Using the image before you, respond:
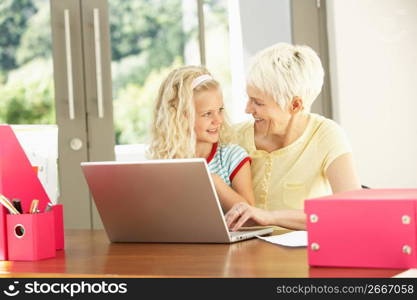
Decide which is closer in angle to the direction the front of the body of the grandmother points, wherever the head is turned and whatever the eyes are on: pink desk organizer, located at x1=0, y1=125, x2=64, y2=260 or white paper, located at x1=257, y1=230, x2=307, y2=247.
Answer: the pink desk organizer

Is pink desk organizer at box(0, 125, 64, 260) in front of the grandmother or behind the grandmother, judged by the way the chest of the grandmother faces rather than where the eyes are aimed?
in front

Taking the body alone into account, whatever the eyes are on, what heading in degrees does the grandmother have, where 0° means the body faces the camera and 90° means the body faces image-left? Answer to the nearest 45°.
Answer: approximately 45°

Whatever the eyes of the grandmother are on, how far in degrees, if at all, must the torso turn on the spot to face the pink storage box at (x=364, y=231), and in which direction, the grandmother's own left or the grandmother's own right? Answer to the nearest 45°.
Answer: approximately 45° to the grandmother's own left

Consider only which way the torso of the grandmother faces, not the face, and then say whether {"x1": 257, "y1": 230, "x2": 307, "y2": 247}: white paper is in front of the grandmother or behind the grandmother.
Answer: in front

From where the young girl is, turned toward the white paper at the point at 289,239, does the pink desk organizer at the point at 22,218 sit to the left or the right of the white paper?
right

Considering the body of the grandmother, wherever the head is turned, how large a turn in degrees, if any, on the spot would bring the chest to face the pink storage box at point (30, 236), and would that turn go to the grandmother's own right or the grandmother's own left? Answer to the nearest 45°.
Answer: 0° — they already face it

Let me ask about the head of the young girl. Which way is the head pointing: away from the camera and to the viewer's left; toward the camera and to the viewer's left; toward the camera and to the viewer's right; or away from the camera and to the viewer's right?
toward the camera and to the viewer's right
